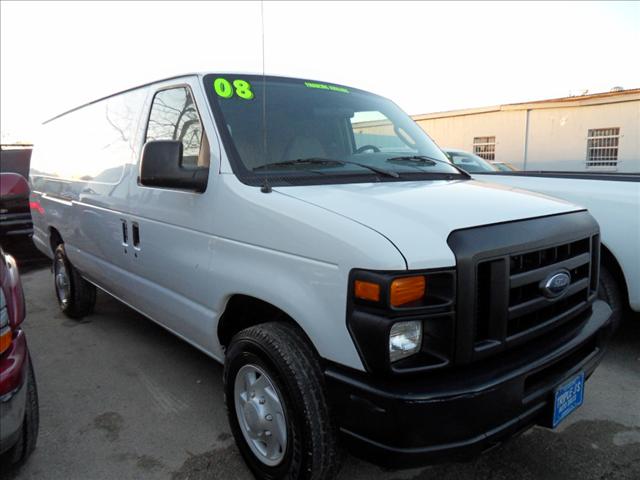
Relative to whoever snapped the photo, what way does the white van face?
facing the viewer and to the right of the viewer

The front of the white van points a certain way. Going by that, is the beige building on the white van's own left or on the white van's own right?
on the white van's own left

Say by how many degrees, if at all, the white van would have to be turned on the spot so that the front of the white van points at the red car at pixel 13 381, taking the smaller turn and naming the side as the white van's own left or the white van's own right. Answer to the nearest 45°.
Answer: approximately 135° to the white van's own right

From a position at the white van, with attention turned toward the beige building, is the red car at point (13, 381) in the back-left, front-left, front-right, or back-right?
back-left

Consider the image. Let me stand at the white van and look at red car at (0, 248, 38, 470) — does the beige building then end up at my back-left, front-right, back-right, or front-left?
back-right
